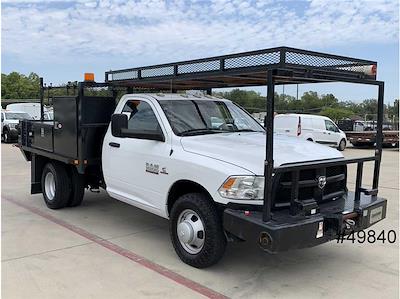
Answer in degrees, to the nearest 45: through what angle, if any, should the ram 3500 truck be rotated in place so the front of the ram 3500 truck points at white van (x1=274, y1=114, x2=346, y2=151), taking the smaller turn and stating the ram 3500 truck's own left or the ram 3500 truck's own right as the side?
approximately 135° to the ram 3500 truck's own left

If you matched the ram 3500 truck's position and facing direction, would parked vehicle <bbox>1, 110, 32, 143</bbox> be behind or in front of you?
behind

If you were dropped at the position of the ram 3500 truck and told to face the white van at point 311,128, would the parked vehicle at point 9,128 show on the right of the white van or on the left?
left

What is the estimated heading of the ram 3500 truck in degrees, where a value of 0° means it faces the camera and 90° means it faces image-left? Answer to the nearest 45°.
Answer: approximately 315°

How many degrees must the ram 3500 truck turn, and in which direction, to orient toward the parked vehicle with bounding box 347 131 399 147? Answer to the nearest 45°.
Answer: approximately 90° to its left
